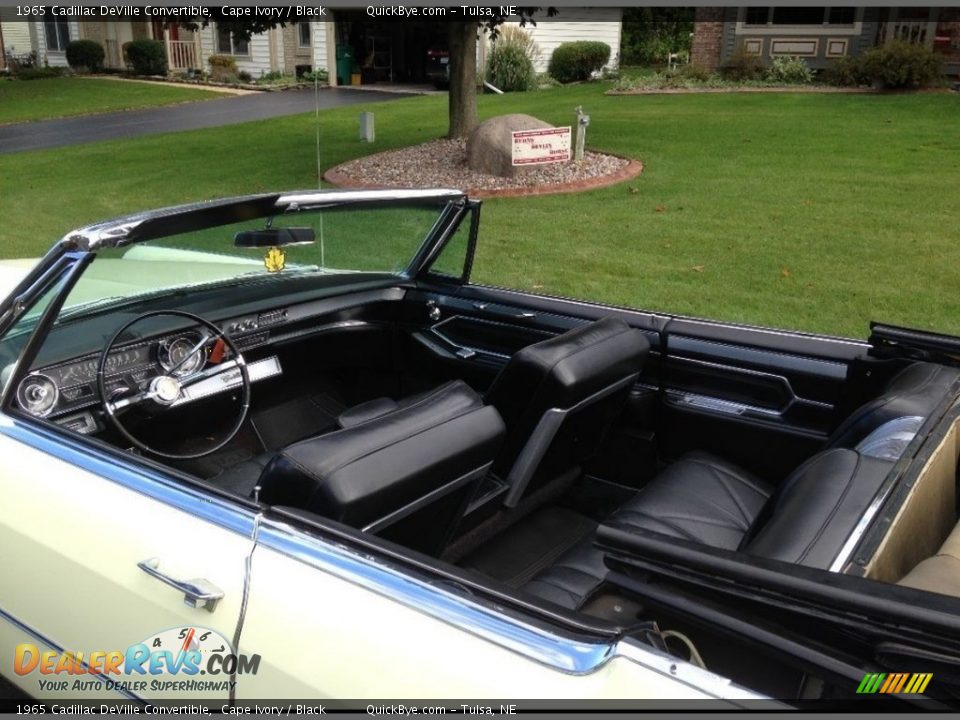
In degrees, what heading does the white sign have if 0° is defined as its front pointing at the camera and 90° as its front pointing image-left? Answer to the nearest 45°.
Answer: approximately 0°

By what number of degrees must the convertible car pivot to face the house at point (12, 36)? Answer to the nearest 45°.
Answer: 0° — it already faces it

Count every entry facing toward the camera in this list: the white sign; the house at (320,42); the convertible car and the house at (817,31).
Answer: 3

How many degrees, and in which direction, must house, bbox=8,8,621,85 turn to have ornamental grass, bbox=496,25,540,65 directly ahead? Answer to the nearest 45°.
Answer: approximately 45° to its left

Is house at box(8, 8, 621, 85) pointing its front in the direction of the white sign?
yes

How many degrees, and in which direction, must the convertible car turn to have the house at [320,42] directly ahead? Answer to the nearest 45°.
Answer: approximately 45° to its right

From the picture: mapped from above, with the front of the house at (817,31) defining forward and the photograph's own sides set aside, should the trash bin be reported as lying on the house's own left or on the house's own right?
on the house's own right

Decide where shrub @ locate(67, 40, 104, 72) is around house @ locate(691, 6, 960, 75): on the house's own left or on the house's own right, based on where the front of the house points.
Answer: on the house's own right

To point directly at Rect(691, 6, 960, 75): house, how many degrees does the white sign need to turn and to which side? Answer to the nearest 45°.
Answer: approximately 135° to its left

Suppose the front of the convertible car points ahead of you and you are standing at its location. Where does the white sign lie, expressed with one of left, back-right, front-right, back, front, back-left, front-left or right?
front-right

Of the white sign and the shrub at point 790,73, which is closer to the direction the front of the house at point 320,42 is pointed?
the white sign
